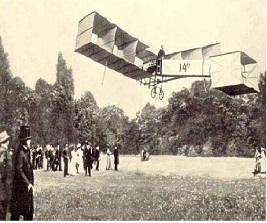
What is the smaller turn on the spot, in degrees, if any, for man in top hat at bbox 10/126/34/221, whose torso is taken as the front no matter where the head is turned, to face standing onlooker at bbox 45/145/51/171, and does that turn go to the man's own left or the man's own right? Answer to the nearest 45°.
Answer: approximately 45° to the man's own left
